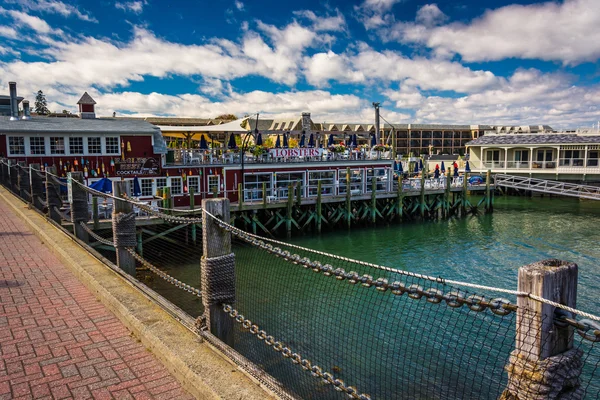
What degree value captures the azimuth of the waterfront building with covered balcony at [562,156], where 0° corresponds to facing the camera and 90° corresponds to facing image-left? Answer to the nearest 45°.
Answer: approximately 0°

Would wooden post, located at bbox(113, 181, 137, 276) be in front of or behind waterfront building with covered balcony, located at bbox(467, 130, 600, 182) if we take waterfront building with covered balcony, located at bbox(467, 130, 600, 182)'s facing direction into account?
in front

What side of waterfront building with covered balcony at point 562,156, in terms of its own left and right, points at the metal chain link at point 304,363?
front

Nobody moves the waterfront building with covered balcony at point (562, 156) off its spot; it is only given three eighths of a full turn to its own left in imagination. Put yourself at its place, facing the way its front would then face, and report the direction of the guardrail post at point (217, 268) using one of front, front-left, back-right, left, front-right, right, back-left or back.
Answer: back-right

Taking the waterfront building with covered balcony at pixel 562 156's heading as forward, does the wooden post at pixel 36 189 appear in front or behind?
in front

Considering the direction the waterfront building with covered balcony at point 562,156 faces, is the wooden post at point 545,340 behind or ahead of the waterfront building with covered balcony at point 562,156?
ahead

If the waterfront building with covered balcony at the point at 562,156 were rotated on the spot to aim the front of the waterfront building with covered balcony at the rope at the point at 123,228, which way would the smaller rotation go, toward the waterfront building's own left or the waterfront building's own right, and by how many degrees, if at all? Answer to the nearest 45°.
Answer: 0° — it already faces it

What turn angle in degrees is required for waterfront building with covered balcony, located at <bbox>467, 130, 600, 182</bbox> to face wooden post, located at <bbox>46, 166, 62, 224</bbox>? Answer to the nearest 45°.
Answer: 0° — it already faces it

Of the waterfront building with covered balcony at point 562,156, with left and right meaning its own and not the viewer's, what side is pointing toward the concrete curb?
front
